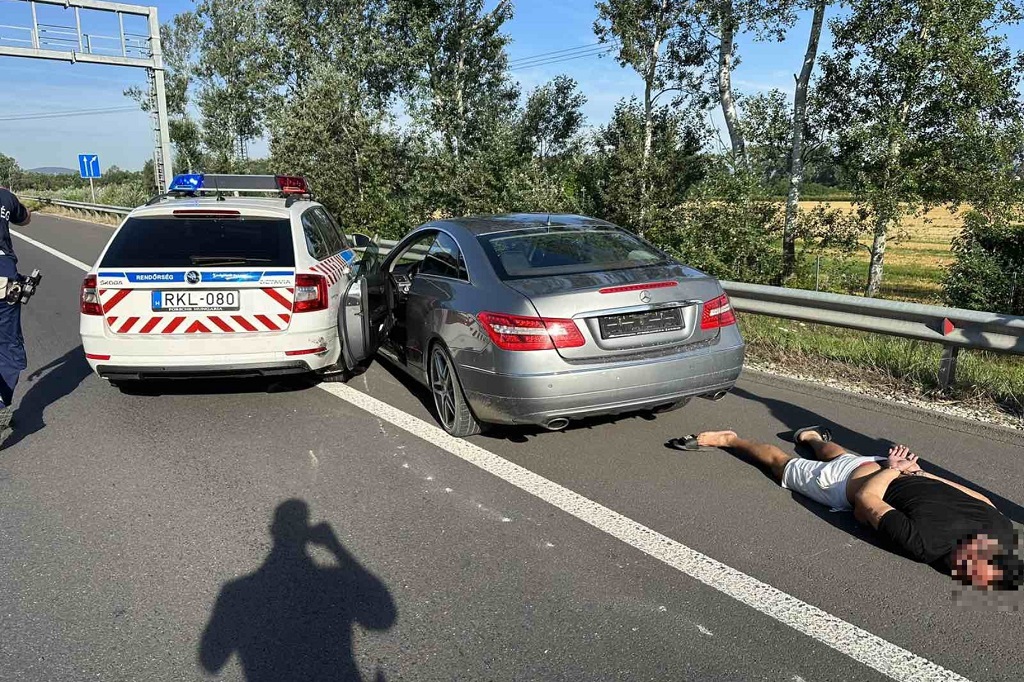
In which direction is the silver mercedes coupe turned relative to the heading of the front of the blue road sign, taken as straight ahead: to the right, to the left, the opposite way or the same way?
the opposite way

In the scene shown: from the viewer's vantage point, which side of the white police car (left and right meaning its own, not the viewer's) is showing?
back

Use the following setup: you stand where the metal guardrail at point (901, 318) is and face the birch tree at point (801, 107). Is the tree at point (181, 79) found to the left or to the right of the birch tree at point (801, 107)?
left

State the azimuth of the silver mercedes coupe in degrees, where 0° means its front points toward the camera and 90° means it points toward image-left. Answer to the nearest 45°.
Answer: approximately 135°

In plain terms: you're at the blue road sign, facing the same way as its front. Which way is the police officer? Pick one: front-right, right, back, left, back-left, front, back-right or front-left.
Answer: front

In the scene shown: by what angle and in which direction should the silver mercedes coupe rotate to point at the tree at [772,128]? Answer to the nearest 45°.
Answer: approximately 45° to its right

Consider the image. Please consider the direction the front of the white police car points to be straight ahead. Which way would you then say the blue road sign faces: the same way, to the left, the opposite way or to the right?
the opposite way

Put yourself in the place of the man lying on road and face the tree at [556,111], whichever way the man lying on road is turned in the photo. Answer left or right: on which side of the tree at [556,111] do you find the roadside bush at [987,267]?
right

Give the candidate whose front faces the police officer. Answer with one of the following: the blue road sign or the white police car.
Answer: the blue road sign

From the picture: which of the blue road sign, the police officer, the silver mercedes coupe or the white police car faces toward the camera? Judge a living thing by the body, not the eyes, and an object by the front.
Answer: the blue road sign

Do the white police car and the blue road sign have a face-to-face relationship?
yes

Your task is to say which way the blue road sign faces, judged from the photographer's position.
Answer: facing the viewer
